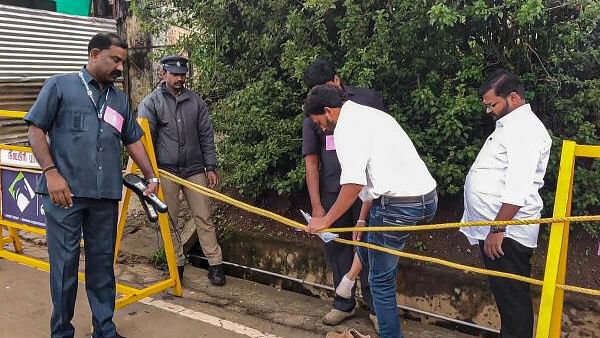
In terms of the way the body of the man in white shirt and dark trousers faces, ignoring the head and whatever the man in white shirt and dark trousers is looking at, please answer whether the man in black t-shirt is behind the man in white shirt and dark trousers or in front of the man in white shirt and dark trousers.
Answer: in front

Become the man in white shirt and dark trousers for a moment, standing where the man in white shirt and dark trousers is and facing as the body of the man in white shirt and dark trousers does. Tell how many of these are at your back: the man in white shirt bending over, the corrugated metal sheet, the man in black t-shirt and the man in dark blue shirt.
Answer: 0

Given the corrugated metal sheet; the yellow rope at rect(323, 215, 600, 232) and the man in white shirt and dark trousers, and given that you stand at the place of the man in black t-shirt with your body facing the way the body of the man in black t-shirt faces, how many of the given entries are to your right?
1

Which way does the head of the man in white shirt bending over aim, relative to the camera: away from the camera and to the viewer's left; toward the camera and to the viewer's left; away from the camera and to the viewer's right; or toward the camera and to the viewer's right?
toward the camera and to the viewer's left

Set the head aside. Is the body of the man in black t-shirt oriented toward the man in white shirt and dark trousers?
no

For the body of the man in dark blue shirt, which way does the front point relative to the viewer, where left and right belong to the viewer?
facing the viewer and to the right of the viewer

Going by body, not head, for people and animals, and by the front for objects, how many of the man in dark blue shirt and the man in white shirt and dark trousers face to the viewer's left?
1

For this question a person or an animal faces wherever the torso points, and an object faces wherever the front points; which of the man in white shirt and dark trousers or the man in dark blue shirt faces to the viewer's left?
the man in white shirt and dark trousers

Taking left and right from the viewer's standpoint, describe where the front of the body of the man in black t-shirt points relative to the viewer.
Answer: facing the viewer and to the left of the viewer

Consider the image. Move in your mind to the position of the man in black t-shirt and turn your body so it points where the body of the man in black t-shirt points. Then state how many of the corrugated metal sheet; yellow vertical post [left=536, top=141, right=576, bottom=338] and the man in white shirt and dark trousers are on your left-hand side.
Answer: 2

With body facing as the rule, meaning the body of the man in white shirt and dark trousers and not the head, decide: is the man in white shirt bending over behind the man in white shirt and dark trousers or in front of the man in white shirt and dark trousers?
in front

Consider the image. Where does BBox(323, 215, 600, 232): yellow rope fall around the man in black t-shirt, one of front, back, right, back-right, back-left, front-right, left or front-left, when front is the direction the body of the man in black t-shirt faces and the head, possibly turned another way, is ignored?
left

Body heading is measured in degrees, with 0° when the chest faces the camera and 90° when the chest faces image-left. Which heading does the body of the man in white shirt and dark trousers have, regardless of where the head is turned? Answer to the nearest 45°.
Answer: approximately 90°

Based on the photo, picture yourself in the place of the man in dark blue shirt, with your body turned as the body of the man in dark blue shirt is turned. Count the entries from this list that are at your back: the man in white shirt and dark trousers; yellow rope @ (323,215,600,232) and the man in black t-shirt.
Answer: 0

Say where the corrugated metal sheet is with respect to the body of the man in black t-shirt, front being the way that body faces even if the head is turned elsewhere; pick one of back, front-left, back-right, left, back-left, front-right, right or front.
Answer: right

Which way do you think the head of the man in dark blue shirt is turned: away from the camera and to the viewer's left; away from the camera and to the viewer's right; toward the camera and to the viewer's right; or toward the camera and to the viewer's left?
toward the camera and to the viewer's right

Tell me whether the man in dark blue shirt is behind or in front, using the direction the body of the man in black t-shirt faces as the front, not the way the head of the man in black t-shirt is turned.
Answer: in front
